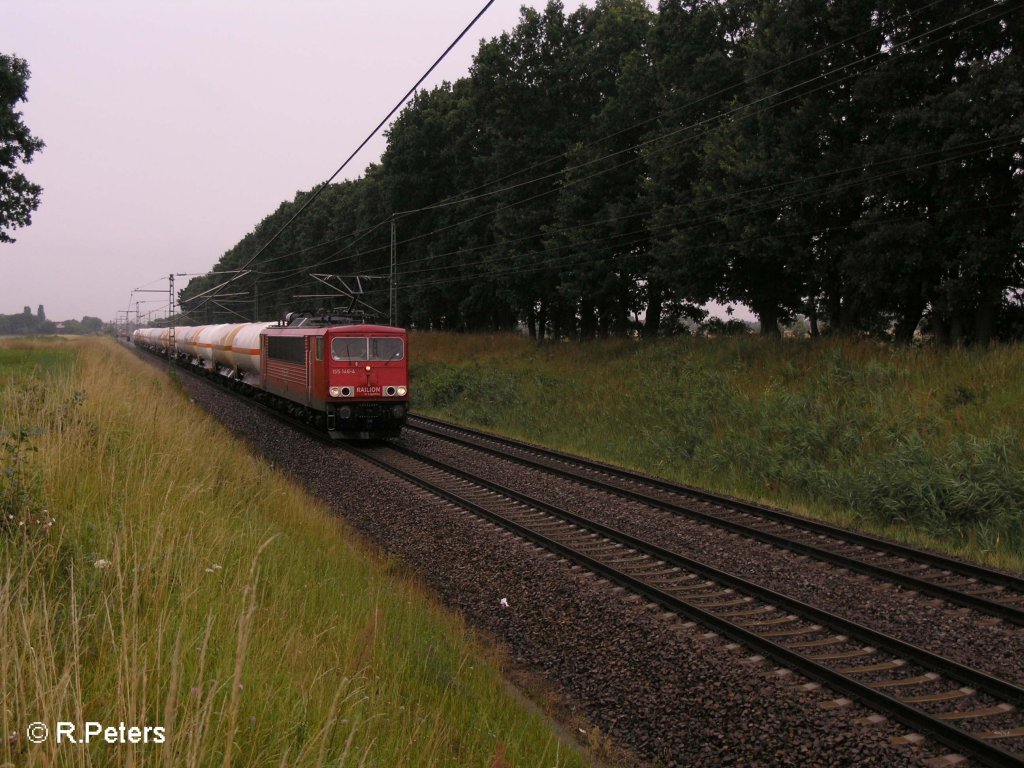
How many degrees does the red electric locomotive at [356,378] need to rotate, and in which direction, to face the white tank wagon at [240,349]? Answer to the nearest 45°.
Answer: approximately 135° to its left

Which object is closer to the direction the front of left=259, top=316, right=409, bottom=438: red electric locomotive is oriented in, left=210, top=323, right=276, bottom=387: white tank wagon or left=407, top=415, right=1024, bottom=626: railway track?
the railway track

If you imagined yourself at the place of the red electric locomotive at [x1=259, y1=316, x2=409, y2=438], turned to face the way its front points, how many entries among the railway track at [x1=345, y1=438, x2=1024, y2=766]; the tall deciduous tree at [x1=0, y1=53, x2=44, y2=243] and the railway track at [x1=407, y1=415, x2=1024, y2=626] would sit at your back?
1

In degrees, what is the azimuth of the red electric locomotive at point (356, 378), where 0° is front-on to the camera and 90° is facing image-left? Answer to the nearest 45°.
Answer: approximately 315°

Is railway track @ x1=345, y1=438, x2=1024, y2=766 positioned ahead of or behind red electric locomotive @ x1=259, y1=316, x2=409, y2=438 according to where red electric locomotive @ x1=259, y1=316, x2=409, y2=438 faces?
ahead
